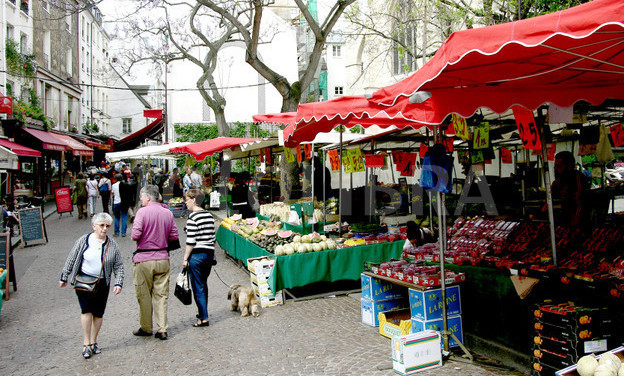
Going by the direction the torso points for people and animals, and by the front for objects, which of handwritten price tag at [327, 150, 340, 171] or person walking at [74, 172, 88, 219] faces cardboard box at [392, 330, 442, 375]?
the handwritten price tag

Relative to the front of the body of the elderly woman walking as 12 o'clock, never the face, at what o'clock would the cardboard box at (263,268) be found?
The cardboard box is roughly at 8 o'clock from the elderly woman walking.

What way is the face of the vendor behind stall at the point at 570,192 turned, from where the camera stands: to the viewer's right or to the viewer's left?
to the viewer's left

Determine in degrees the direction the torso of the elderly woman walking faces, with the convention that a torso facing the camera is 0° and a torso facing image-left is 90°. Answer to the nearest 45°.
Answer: approximately 0°

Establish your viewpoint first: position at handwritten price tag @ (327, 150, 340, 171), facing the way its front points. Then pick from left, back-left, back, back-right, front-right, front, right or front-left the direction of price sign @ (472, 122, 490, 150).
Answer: front-left

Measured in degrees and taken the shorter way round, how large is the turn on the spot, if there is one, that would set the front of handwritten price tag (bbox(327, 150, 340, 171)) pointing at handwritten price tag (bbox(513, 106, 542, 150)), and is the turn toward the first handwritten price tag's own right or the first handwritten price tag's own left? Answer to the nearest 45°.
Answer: approximately 45° to the first handwritten price tag's own left

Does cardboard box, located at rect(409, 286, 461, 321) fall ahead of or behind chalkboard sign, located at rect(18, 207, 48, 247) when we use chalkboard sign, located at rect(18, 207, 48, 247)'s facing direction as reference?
ahead

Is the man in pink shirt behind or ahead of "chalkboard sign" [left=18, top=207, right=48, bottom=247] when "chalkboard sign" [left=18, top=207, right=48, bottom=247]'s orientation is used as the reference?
ahead

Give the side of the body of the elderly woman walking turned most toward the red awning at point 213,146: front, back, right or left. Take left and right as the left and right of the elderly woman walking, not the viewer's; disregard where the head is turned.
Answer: back

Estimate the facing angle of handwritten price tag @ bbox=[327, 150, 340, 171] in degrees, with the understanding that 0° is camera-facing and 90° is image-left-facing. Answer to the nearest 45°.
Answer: approximately 0°
